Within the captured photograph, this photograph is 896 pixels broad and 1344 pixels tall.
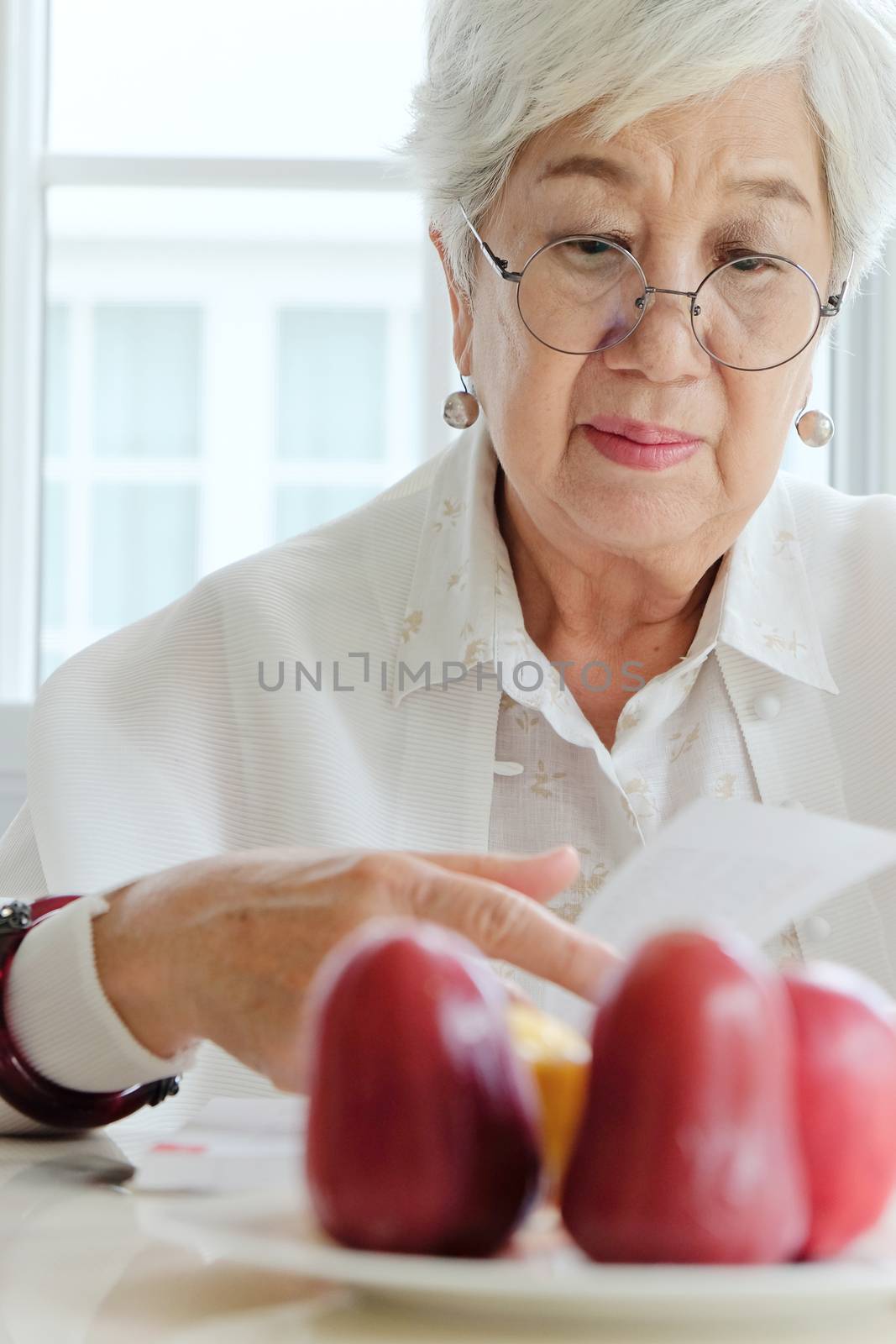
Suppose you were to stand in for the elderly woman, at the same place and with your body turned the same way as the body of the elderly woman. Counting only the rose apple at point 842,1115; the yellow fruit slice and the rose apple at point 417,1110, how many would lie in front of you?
3

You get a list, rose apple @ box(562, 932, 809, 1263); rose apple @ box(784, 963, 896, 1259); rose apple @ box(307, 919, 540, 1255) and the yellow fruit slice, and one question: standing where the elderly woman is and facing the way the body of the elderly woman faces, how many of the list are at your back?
0

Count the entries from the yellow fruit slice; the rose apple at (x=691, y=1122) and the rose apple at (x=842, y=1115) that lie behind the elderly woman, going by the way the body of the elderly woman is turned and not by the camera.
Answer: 0

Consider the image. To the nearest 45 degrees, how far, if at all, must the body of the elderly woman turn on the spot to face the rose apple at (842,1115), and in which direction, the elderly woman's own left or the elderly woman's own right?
0° — they already face it

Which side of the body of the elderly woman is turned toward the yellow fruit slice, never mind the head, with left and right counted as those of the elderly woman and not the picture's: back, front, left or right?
front

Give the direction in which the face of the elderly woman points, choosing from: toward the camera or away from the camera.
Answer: toward the camera

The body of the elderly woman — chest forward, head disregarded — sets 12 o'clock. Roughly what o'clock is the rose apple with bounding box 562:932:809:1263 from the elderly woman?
The rose apple is roughly at 12 o'clock from the elderly woman.

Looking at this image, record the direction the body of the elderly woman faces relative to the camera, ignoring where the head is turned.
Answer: toward the camera

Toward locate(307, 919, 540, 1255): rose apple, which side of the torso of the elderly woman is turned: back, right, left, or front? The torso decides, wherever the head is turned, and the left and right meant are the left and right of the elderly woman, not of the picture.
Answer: front
